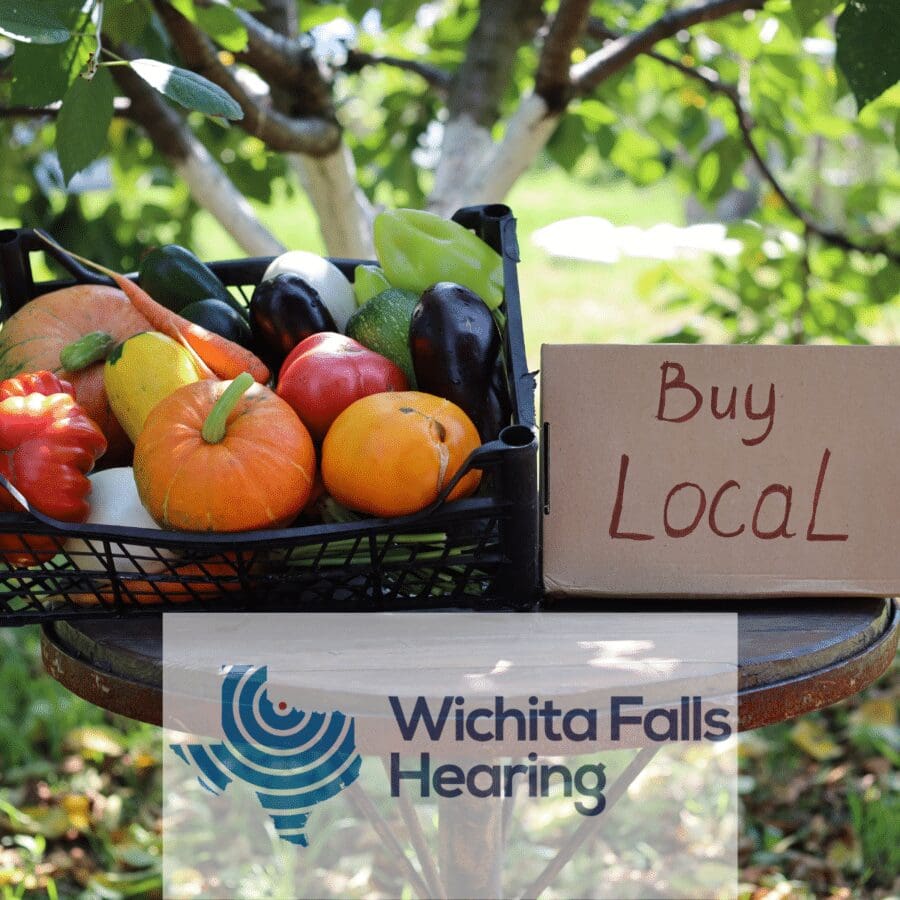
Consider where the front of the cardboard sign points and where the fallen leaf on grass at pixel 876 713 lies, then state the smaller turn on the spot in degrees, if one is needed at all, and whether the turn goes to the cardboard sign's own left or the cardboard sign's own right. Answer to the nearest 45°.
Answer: approximately 180°

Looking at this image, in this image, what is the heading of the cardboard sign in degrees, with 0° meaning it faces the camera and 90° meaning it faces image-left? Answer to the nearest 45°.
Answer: approximately 0°
